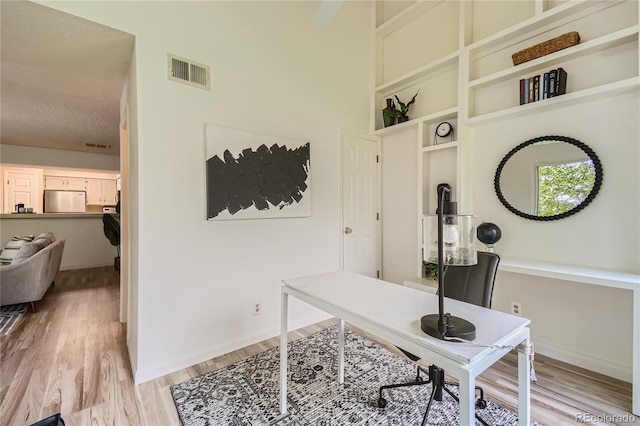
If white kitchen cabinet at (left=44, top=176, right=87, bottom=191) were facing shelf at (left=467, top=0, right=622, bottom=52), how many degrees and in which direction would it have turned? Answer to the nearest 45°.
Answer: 0° — it already faces it

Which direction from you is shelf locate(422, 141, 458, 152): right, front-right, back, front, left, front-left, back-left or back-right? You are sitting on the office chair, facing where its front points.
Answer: back-right

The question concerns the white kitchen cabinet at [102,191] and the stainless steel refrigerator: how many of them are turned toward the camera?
2

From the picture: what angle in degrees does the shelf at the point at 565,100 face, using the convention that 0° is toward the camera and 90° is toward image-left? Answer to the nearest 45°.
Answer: approximately 45°

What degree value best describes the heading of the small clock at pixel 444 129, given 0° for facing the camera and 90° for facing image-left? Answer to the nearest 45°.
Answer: approximately 45°

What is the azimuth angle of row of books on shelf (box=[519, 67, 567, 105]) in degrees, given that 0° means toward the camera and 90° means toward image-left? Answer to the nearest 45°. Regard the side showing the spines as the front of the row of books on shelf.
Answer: approximately 45°
